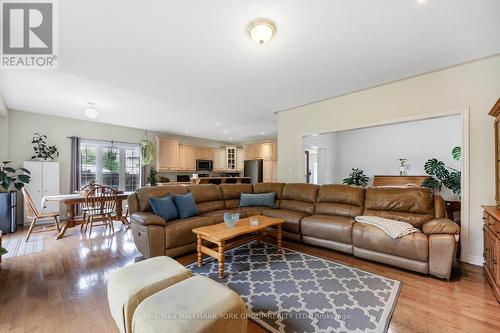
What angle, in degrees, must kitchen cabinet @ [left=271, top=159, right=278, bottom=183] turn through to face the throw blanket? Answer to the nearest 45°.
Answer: approximately 45° to its left

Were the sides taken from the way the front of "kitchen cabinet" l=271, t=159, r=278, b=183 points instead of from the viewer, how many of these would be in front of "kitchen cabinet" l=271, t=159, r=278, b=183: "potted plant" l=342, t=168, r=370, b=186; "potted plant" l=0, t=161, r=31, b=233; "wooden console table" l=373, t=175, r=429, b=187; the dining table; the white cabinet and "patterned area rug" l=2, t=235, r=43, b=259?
4

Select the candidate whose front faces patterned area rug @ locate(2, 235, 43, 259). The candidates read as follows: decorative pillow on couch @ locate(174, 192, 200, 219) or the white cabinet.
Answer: the white cabinet

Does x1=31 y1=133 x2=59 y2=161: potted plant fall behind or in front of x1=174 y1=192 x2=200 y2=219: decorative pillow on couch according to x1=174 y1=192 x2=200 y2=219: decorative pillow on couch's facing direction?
behind

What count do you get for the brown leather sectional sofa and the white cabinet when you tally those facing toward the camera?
2

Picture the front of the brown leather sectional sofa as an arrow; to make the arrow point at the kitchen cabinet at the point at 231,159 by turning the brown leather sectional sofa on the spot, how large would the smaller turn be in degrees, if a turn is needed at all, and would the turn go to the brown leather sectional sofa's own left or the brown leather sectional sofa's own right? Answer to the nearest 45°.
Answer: approximately 135° to the brown leather sectional sofa's own right

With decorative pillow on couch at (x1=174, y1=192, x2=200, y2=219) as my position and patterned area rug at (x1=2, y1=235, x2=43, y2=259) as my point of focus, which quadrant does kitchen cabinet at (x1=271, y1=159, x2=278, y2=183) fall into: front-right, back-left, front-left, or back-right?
back-right

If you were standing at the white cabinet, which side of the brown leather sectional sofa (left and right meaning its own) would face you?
right

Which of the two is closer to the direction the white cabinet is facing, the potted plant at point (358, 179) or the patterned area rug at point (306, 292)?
the patterned area rug

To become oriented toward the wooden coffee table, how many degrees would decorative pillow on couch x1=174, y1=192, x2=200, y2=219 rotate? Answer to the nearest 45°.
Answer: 0° — it already faces it

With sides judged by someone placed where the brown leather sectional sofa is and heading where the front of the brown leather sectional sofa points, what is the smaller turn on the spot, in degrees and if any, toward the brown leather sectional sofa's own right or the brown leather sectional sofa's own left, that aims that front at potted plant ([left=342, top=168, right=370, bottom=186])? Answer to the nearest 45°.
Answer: approximately 180°

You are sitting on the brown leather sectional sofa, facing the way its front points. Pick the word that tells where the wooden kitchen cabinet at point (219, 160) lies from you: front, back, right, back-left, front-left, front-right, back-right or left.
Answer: back-right
